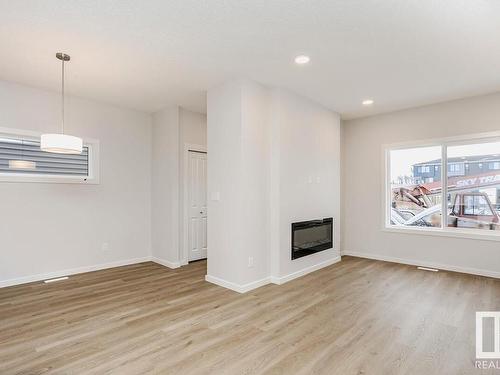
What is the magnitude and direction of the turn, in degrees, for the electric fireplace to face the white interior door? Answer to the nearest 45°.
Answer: approximately 135° to its right

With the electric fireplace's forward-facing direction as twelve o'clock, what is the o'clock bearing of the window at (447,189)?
The window is roughly at 10 o'clock from the electric fireplace.

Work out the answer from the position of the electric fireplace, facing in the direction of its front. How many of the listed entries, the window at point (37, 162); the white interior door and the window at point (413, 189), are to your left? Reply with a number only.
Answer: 1

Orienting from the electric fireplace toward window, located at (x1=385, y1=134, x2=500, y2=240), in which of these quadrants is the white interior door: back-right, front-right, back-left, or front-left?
back-left

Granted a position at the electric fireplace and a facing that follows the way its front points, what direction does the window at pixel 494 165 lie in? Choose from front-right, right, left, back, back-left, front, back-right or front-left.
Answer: front-left

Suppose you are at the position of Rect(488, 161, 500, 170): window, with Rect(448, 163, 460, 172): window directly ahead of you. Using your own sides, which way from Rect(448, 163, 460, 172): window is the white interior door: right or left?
left

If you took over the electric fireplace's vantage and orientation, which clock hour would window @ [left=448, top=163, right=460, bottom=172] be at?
The window is roughly at 10 o'clock from the electric fireplace.

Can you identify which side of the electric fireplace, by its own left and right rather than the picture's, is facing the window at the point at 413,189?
left

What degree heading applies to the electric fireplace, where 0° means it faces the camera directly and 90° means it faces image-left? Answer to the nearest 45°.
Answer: approximately 315°

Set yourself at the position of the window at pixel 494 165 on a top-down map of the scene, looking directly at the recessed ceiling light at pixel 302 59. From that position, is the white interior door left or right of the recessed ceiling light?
right
